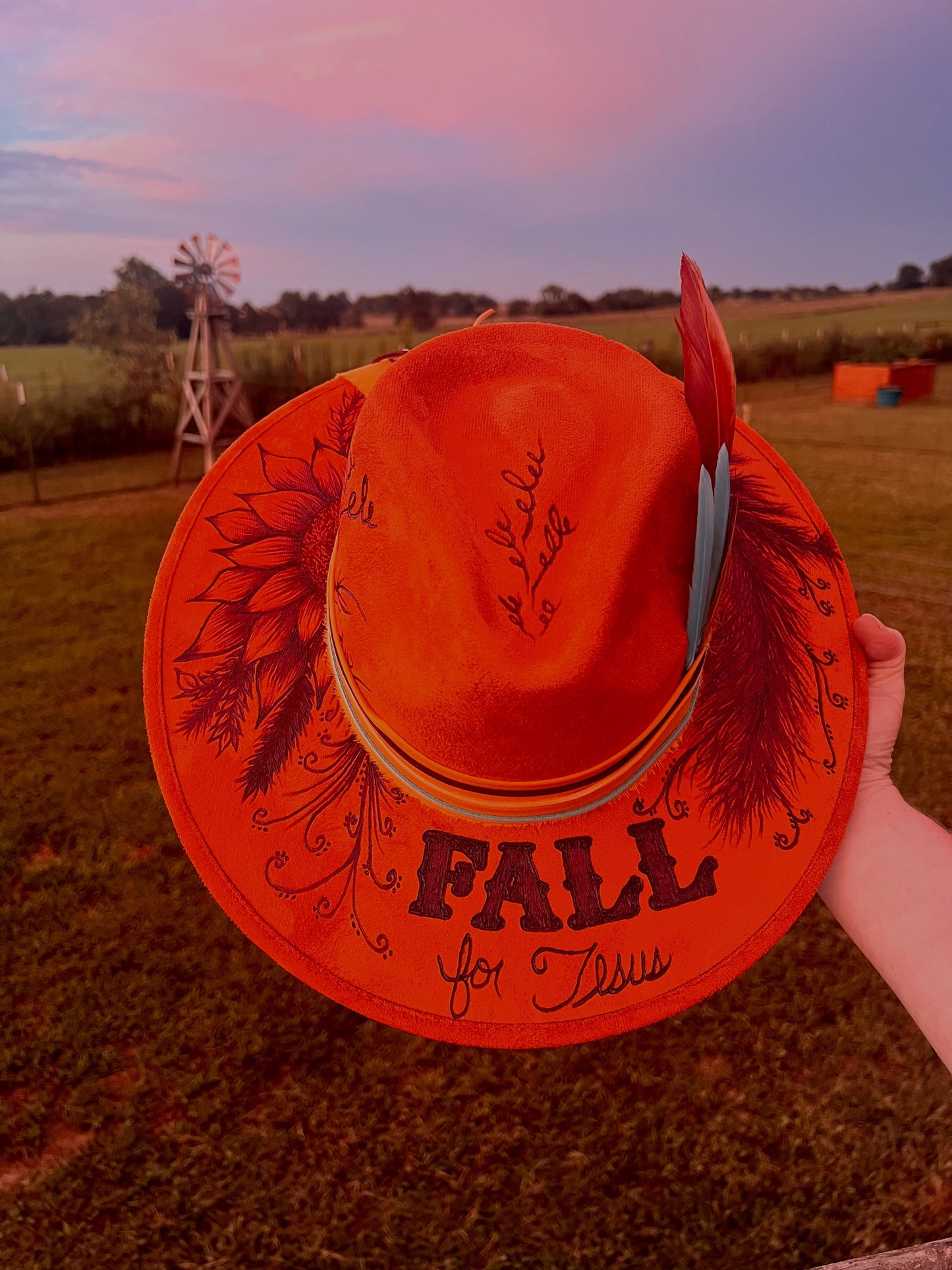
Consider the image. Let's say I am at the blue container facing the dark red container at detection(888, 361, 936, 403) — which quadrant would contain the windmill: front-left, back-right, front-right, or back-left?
back-left

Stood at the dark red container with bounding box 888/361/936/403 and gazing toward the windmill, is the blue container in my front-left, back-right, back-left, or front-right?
front-left

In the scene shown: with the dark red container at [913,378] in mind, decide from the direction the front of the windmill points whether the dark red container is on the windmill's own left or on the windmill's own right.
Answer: on the windmill's own left

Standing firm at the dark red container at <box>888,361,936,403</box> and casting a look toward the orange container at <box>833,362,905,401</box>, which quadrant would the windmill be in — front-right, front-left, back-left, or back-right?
front-left

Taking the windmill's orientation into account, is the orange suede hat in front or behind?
in front

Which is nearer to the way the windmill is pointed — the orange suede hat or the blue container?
the orange suede hat

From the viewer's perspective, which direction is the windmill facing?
toward the camera

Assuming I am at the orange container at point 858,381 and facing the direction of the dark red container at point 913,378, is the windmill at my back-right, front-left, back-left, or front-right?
back-right

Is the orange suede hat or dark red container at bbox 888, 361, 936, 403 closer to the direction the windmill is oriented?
the orange suede hat

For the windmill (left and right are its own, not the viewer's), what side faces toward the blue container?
left
